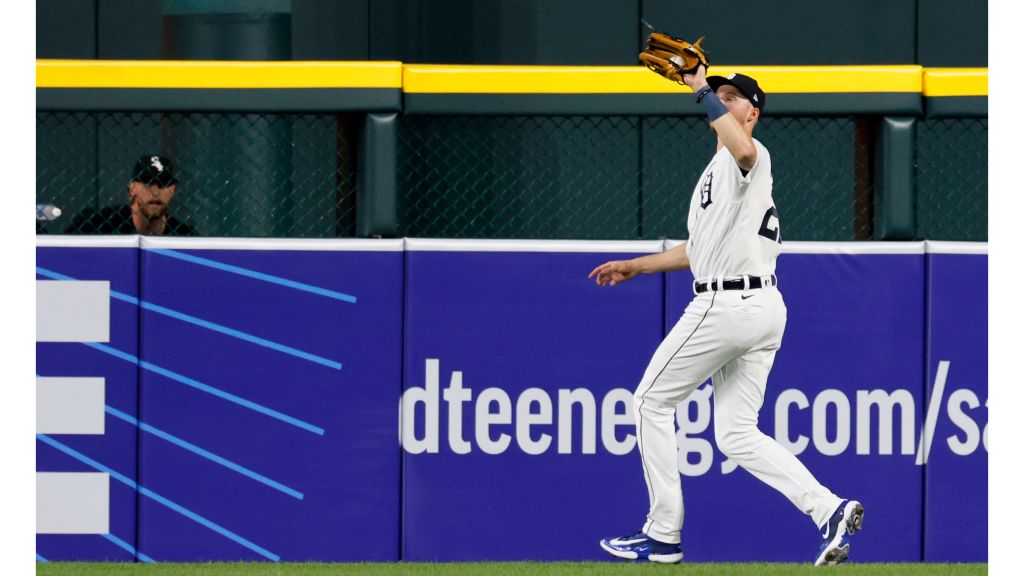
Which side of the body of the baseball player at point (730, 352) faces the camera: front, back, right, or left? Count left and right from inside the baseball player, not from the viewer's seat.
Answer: left

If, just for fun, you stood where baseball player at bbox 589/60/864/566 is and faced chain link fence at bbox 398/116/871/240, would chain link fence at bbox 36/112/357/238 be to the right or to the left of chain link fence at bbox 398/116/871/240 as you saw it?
left
